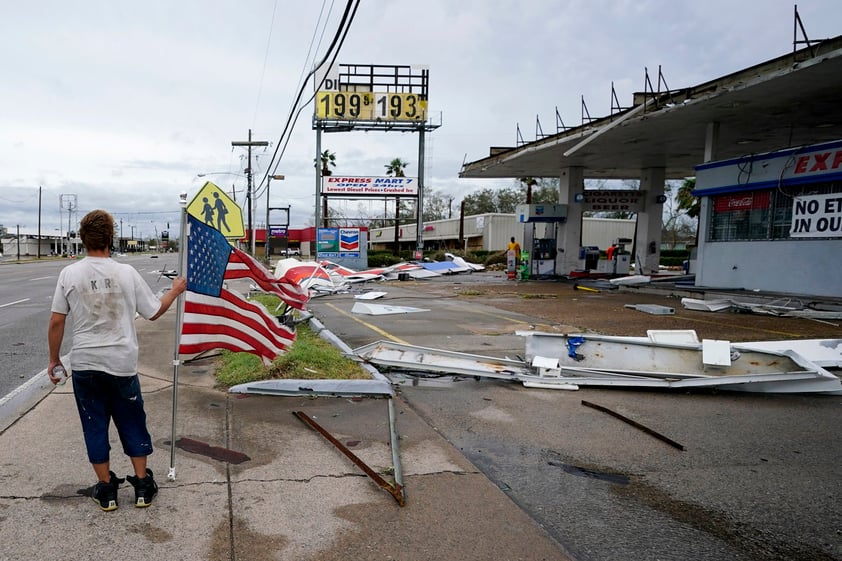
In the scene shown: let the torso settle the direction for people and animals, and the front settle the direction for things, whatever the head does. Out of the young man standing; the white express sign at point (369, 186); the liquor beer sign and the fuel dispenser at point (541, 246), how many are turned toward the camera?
3

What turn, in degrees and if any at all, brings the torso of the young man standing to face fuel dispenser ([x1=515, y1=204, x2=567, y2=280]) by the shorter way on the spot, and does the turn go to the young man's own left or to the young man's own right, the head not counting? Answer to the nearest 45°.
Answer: approximately 45° to the young man's own right

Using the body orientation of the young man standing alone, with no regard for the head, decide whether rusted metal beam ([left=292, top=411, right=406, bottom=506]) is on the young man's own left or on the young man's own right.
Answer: on the young man's own right

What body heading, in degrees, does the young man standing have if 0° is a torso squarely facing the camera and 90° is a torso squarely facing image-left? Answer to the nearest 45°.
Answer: approximately 180°

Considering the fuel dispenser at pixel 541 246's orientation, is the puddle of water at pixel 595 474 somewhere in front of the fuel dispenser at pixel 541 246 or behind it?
in front

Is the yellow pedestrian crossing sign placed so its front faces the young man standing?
yes

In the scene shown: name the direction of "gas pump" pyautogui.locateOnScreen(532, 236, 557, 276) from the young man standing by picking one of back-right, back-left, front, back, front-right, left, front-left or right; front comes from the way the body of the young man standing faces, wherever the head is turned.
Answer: front-right

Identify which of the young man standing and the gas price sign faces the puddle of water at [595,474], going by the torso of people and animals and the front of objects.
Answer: the gas price sign

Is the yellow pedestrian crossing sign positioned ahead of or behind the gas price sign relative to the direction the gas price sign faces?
ahead

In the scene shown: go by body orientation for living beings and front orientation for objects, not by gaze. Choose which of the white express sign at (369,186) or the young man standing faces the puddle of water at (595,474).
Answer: the white express sign

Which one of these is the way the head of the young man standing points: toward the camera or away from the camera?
away from the camera

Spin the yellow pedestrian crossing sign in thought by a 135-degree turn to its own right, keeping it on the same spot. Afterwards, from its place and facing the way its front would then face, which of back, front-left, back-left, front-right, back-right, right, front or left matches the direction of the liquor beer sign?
right
